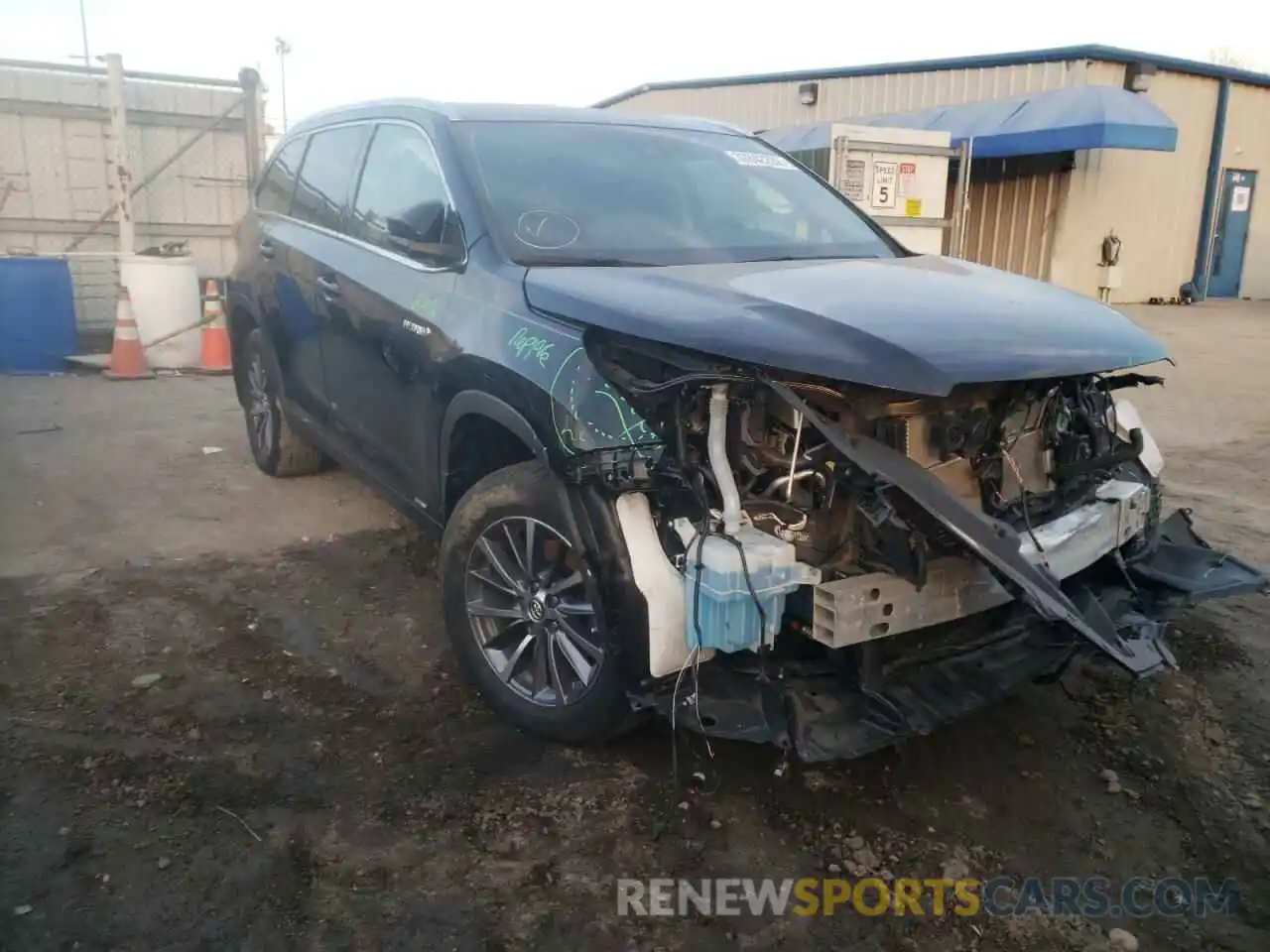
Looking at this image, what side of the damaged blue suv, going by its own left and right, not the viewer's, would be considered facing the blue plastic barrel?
back

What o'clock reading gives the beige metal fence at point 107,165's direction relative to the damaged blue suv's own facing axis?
The beige metal fence is roughly at 6 o'clock from the damaged blue suv.

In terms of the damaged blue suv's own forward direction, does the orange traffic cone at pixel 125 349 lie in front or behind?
behind

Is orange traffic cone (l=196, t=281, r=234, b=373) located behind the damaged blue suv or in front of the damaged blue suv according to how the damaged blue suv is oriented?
behind

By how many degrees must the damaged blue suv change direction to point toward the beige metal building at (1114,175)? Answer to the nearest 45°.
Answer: approximately 135° to its left

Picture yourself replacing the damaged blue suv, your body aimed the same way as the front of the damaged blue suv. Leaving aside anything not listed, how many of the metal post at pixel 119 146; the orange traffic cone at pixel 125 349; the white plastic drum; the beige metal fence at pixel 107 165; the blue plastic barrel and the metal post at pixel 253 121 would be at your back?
6

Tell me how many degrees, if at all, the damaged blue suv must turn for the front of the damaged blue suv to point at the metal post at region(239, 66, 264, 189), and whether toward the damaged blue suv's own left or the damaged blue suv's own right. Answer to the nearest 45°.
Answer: approximately 180°

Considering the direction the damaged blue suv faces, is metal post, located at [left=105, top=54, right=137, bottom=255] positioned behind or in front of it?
behind

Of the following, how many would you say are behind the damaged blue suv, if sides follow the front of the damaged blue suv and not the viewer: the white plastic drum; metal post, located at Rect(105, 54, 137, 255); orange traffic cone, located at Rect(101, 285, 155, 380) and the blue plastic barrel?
4

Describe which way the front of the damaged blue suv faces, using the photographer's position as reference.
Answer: facing the viewer and to the right of the viewer
